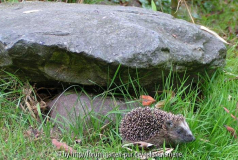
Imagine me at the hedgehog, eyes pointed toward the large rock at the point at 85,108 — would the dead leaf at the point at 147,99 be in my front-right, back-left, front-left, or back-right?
front-right

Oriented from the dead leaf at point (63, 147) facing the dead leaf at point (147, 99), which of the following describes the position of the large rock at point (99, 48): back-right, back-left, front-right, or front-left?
front-left

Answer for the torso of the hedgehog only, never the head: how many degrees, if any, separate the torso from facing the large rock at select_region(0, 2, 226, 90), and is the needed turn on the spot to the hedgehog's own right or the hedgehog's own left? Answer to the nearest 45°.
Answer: approximately 135° to the hedgehog's own left

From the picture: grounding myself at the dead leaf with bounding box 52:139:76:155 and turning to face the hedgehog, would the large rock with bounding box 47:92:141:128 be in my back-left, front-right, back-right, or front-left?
front-left

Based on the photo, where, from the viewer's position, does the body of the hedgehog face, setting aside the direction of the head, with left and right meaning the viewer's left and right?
facing to the right of the viewer

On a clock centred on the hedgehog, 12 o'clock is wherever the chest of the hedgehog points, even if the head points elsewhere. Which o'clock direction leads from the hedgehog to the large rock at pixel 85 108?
The large rock is roughly at 7 o'clock from the hedgehog.
